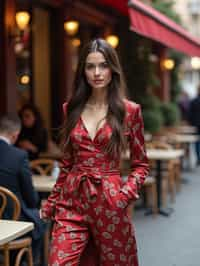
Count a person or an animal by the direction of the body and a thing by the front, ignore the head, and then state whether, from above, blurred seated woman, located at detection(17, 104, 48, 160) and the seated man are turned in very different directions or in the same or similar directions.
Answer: very different directions

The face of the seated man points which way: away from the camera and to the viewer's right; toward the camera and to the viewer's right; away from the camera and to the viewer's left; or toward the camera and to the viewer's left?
away from the camera and to the viewer's right

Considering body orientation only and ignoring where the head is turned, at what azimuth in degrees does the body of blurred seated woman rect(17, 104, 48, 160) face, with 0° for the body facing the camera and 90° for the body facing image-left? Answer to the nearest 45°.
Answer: approximately 45°

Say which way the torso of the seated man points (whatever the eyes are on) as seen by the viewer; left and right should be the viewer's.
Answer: facing away from the viewer and to the right of the viewer

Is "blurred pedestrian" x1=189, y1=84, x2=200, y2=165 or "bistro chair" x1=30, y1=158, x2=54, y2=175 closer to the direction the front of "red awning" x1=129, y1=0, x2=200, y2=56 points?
the bistro chair
